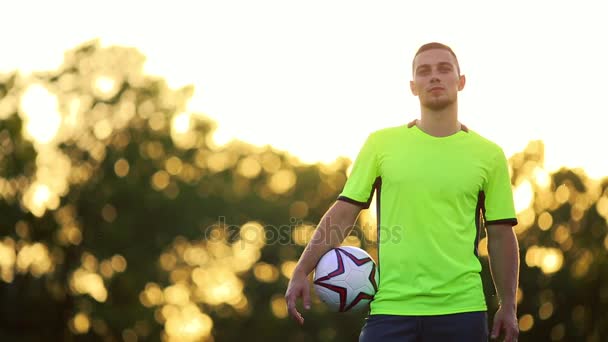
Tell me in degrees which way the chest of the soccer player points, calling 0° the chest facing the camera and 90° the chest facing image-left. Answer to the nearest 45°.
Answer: approximately 0°

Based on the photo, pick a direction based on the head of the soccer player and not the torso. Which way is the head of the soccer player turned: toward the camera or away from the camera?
toward the camera
